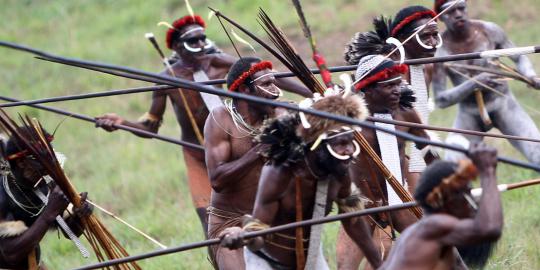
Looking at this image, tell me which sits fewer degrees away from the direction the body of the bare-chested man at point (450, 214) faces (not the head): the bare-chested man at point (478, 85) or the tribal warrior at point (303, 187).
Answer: the bare-chested man

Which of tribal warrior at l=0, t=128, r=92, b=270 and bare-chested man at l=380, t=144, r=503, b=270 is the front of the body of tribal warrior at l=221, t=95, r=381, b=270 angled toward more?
the bare-chested man

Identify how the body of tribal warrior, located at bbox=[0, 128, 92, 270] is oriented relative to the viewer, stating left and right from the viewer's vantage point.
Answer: facing to the right of the viewer

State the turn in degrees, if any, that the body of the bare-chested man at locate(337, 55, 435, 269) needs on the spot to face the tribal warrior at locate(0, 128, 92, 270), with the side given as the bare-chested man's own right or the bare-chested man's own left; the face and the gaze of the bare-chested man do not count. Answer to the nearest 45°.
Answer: approximately 135° to the bare-chested man's own right

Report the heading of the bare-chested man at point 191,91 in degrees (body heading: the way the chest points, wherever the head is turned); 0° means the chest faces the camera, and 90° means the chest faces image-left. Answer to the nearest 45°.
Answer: approximately 315°
